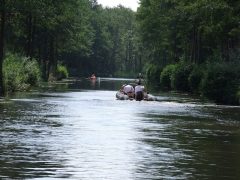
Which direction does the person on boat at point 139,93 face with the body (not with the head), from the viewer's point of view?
away from the camera

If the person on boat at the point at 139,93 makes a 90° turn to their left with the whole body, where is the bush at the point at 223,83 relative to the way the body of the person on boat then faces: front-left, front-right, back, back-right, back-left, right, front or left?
back
